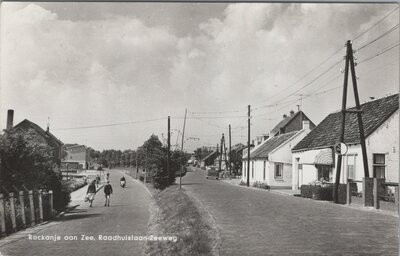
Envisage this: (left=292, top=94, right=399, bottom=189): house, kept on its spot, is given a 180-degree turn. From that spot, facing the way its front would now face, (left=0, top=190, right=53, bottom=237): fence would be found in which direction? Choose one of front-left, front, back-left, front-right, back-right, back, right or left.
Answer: back

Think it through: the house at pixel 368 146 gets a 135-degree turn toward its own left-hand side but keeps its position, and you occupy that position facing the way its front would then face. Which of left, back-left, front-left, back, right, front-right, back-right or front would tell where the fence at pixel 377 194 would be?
right

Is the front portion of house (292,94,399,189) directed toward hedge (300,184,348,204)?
yes

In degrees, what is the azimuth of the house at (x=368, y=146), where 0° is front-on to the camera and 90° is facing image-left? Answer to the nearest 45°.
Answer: approximately 45°
